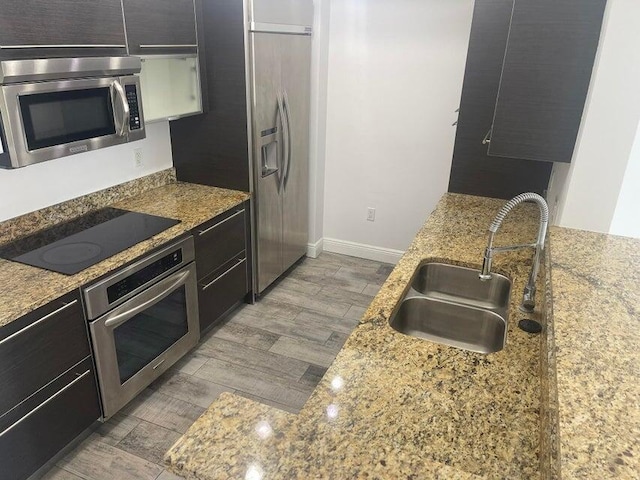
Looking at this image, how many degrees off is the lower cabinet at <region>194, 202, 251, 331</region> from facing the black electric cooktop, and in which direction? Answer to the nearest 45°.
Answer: approximately 90° to its right

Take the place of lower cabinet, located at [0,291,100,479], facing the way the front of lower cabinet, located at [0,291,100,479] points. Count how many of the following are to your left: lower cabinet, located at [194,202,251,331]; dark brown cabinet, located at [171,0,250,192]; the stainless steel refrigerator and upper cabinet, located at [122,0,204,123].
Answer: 4

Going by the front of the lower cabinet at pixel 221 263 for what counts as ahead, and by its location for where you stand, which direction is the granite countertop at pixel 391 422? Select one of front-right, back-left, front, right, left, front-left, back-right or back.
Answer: front-right

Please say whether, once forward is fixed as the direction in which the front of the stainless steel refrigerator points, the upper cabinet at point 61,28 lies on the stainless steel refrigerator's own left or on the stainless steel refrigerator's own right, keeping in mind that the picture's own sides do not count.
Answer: on the stainless steel refrigerator's own right

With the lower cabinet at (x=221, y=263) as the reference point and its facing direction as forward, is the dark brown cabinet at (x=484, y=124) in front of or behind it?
in front

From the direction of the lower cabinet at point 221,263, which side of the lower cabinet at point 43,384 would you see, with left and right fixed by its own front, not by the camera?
left

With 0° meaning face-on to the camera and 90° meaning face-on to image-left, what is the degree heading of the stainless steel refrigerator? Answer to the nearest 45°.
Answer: approximately 315°
